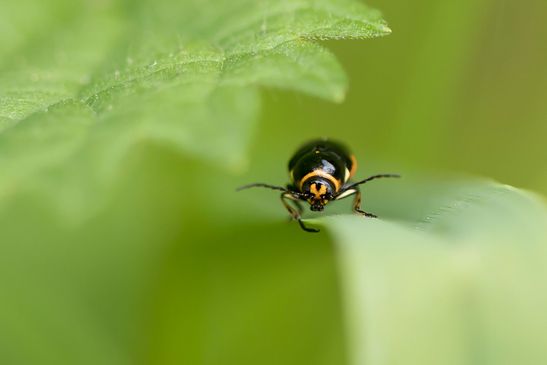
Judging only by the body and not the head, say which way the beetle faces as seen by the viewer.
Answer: toward the camera
